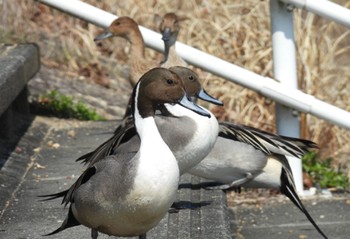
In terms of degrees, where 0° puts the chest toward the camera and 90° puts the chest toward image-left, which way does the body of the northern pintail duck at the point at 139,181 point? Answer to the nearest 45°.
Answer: approximately 315°

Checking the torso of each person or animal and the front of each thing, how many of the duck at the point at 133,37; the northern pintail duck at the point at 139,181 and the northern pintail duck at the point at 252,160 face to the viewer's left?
2

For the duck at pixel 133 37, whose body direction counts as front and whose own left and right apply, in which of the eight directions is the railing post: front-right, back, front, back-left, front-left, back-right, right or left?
back-left

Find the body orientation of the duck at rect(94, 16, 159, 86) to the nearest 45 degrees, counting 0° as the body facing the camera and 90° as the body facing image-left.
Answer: approximately 90°

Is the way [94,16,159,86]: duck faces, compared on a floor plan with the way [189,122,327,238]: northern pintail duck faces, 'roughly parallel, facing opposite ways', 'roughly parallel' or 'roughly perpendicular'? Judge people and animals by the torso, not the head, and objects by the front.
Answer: roughly parallel

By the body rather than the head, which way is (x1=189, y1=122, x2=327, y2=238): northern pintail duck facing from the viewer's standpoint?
to the viewer's left

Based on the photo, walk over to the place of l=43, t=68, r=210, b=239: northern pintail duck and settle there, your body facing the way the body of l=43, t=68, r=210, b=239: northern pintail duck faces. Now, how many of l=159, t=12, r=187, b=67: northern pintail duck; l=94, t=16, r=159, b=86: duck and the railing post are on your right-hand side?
0

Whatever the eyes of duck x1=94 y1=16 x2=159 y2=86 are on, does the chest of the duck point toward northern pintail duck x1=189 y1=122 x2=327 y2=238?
no

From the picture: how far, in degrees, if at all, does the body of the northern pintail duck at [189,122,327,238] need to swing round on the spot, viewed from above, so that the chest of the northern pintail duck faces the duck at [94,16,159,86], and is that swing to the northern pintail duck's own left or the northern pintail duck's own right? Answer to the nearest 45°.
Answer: approximately 45° to the northern pintail duck's own right

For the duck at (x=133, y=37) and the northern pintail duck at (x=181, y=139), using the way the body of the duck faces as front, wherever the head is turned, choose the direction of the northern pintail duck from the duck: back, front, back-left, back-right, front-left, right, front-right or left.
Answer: left

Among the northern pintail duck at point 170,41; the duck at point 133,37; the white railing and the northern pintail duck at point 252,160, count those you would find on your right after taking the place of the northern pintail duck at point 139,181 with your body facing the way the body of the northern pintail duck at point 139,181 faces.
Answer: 0

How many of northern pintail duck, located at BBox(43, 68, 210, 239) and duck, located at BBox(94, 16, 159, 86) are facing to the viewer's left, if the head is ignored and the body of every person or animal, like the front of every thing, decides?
1

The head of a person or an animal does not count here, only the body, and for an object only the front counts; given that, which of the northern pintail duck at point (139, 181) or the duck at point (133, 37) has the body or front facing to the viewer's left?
the duck

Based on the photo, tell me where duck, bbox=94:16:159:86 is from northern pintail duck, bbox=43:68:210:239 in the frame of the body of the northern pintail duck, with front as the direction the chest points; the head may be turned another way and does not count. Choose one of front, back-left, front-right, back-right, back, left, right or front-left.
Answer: back-left
